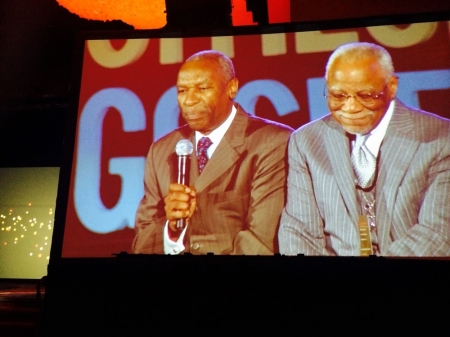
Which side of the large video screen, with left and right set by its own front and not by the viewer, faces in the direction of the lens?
front
